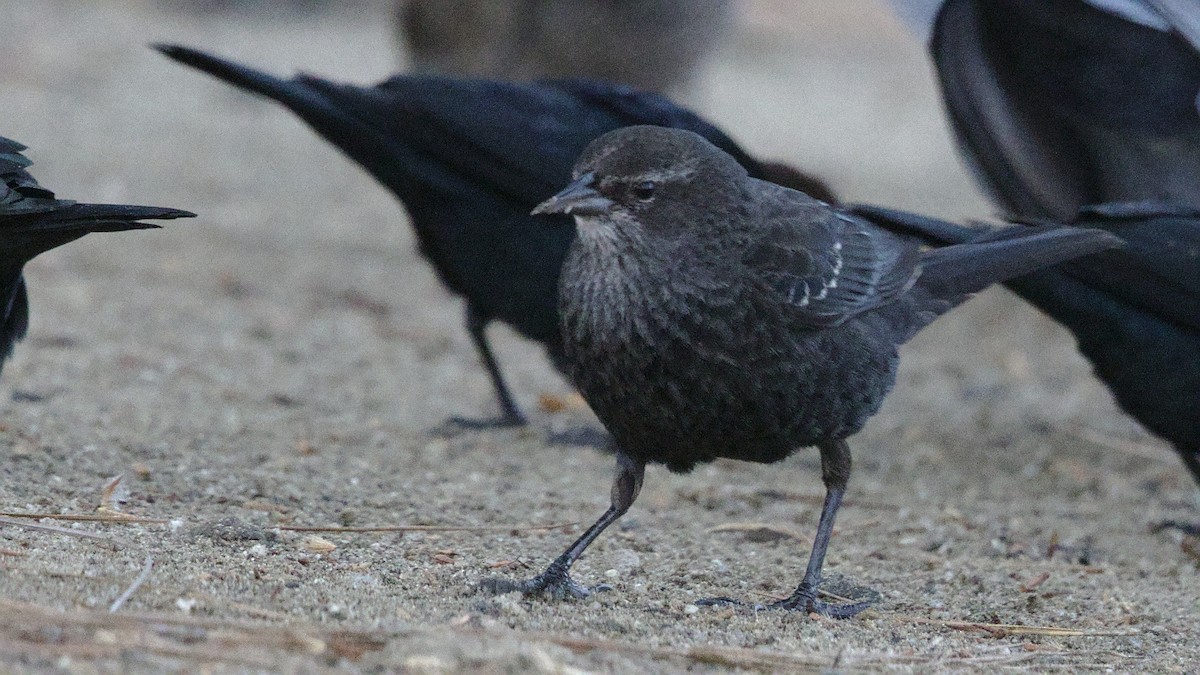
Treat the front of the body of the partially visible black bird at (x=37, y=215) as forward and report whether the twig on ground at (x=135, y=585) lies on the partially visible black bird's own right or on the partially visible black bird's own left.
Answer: on the partially visible black bird's own left

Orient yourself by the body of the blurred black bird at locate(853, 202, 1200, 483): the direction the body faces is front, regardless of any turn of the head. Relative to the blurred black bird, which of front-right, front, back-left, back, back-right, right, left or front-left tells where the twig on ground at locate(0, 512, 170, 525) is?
back-right

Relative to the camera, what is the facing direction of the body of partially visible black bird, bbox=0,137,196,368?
to the viewer's left

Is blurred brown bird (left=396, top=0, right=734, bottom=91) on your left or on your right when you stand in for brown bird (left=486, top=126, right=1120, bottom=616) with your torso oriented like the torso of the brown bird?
on your right

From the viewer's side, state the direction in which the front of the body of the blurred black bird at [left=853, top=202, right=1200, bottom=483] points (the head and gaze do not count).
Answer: to the viewer's right

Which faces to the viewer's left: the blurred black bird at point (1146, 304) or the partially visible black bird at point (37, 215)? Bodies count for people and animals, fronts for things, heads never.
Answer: the partially visible black bird at point (37, 215)

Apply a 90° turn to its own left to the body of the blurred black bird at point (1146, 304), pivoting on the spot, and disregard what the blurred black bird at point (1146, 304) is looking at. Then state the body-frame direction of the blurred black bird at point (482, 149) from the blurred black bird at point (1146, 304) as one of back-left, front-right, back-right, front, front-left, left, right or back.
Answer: left

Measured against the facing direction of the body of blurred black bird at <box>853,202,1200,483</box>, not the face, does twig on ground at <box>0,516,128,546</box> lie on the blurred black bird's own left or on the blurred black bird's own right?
on the blurred black bird's own right

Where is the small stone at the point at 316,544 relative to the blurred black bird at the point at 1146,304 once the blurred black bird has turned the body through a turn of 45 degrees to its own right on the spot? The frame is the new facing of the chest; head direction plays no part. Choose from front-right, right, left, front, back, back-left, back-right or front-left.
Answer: right

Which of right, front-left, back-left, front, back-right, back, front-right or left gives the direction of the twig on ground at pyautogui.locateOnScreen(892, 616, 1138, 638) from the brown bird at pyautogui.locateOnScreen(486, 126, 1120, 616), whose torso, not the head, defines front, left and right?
back-left

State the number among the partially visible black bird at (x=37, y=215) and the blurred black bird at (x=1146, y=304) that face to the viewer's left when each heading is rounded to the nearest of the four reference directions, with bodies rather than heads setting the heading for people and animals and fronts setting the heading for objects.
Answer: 1

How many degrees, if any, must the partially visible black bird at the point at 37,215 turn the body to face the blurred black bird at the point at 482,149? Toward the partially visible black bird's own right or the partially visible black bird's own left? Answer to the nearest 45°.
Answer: approximately 135° to the partially visible black bird's own right

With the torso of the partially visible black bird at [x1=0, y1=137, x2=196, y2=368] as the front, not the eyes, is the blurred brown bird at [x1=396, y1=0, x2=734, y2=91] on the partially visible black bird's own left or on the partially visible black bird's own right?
on the partially visible black bird's own right

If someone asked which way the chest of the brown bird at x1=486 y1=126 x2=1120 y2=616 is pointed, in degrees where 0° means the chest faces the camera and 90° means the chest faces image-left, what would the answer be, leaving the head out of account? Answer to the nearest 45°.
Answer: approximately 45°
